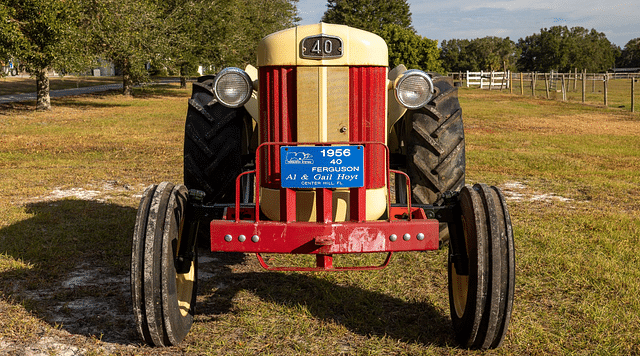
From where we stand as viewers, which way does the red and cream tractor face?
facing the viewer

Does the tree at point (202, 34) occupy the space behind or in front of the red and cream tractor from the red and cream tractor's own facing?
behind
